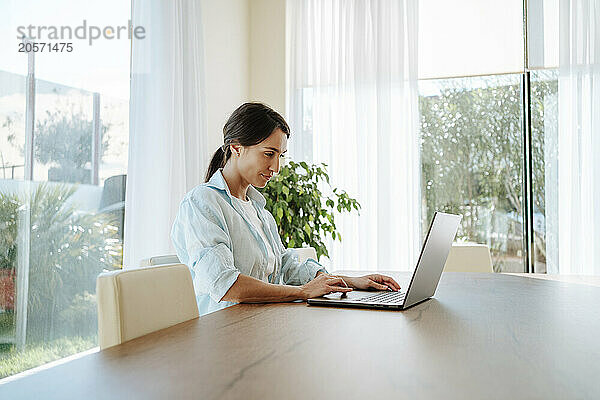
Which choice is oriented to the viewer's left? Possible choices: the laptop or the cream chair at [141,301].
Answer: the laptop

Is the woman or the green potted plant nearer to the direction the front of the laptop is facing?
the woman

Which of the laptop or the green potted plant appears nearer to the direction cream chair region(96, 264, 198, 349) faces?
the laptop

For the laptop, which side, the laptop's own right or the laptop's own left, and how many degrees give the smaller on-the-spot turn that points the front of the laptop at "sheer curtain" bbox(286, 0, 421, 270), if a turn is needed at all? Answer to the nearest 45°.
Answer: approximately 90° to the laptop's own right

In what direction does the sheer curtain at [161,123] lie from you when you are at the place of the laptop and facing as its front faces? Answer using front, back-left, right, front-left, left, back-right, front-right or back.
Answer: front-right

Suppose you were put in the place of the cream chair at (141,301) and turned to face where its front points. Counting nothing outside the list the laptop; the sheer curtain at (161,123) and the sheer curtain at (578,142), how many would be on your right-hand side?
0

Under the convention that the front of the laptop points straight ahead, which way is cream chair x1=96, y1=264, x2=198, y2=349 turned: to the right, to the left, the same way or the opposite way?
the opposite way

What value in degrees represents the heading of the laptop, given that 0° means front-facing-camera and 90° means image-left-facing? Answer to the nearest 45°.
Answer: approximately 90°

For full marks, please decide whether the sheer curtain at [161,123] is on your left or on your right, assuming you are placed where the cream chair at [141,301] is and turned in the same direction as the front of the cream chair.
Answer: on your left

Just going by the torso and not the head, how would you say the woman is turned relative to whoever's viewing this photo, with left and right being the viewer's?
facing the viewer and to the right of the viewer

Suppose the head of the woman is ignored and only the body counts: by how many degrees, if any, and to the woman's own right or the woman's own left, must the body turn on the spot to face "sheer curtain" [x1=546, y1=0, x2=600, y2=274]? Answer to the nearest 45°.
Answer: approximately 90° to the woman's own left

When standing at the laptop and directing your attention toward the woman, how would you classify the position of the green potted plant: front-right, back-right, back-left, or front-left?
front-right

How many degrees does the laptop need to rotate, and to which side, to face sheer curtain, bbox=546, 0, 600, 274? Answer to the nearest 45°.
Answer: approximately 135° to its right

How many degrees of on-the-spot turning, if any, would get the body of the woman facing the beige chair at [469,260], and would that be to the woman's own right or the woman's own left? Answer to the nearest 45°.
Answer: approximately 90° to the woman's own left
